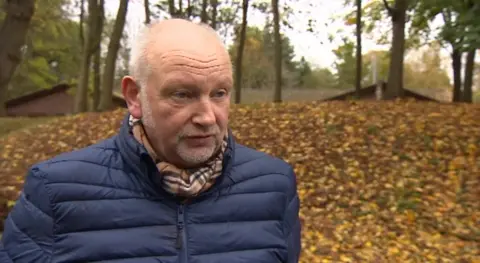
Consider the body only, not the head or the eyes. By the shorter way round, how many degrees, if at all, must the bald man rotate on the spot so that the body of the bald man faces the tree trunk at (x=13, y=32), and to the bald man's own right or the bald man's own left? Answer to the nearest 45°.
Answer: approximately 135° to the bald man's own left

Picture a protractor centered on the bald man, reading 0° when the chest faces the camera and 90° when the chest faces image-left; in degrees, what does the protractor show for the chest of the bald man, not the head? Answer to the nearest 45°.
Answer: approximately 315°

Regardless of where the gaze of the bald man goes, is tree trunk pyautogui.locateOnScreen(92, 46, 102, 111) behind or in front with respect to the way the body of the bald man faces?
behind

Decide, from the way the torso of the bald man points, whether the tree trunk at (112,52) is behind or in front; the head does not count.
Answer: behind

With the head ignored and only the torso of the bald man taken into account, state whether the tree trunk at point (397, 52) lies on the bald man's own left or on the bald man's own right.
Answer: on the bald man's own left
